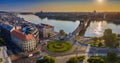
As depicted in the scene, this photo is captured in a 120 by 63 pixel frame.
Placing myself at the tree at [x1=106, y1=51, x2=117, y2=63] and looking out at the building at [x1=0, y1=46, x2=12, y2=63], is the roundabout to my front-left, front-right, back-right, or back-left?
front-right

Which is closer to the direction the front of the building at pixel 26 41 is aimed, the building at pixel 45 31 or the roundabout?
the roundabout

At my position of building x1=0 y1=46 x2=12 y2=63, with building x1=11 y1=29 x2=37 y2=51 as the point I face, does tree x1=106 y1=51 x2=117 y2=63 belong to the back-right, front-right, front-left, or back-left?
front-right

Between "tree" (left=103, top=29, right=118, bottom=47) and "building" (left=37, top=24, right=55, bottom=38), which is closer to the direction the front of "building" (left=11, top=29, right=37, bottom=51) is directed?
the tree

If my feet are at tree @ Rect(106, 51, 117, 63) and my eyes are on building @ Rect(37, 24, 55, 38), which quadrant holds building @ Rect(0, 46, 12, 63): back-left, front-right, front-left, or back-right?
front-left

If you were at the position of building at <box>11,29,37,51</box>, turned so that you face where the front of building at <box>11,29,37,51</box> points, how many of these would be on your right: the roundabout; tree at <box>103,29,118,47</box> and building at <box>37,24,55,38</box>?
0

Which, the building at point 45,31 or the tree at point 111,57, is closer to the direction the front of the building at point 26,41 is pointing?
the tree
